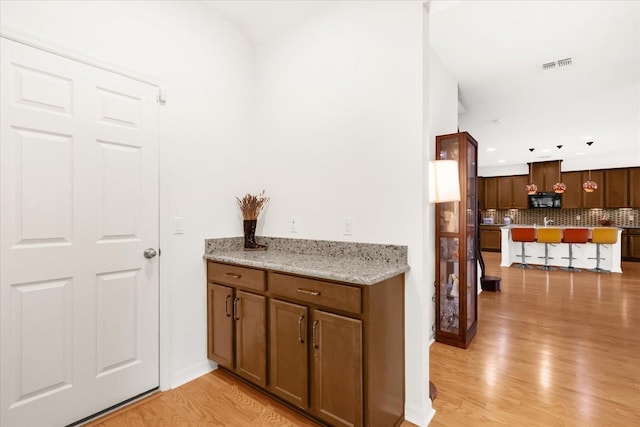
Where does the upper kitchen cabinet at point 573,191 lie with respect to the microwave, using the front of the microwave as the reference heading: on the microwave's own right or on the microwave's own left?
on the microwave's own left

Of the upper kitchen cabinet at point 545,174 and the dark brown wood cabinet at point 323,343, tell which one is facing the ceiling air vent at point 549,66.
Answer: the upper kitchen cabinet

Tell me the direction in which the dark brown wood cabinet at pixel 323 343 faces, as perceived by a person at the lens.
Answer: facing the viewer and to the left of the viewer

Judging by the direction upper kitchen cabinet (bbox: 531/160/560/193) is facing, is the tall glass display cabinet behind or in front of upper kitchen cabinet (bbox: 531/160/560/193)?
in front

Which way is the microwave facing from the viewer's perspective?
toward the camera

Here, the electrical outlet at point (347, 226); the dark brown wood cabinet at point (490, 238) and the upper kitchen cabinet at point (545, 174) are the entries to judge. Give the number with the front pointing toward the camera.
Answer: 3

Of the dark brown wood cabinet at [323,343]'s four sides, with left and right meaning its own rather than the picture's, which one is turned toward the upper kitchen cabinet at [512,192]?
back

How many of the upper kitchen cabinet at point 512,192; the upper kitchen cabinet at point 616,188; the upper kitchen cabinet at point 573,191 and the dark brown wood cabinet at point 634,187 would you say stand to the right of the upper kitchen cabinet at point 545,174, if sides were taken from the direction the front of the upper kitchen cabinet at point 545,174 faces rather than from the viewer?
1

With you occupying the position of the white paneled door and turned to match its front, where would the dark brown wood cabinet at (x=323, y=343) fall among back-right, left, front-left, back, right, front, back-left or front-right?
front

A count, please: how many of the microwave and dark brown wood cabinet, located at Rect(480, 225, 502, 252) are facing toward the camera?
2

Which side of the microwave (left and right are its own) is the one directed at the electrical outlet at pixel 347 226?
front

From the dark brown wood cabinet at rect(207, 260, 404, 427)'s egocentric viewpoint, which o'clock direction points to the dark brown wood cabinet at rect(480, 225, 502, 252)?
the dark brown wood cabinet at rect(480, 225, 502, 252) is roughly at 6 o'clock from the dark brown wood cabinet at rect(207, 260, 404, 427).

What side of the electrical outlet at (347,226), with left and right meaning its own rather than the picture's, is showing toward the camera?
front

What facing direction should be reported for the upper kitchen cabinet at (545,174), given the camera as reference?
facing the viewer

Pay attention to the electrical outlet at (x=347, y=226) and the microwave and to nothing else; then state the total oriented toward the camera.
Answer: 2

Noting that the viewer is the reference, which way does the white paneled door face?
facing the viewer and to the right of the viewer

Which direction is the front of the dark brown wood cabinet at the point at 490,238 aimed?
toward the camera

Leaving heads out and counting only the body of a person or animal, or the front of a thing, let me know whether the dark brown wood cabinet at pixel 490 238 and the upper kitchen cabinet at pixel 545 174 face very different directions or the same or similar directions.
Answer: same or similar directions

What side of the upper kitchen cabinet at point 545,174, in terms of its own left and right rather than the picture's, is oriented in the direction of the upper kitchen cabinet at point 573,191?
left
